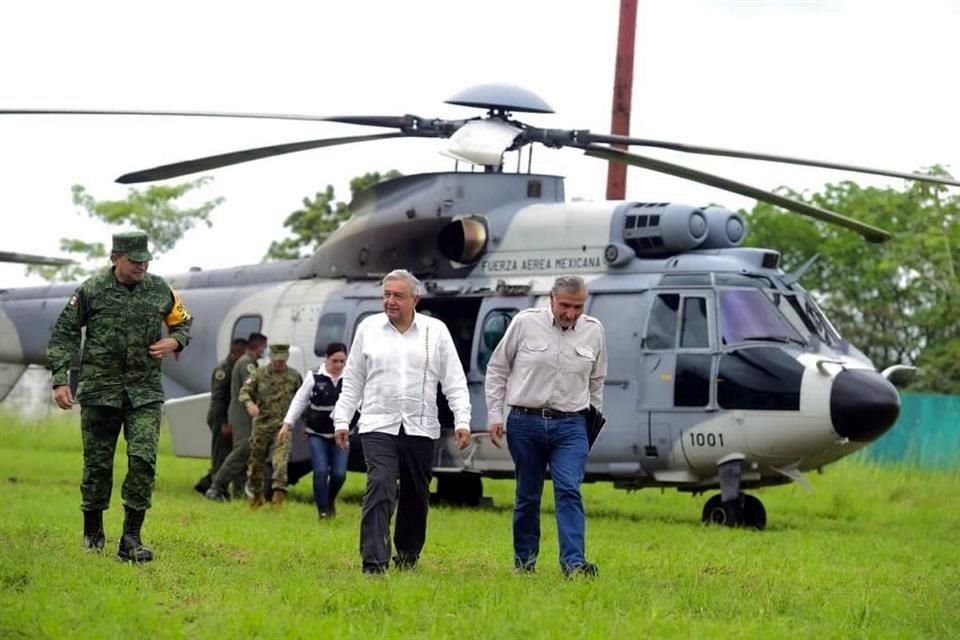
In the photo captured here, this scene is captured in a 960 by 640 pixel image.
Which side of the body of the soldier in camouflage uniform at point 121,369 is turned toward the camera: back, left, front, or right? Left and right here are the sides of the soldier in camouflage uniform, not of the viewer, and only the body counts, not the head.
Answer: front

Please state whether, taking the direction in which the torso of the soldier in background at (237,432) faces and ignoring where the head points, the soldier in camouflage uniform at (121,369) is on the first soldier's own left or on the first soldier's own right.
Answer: on the first soldier's own right

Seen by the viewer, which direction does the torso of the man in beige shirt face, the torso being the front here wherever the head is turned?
toward the camera

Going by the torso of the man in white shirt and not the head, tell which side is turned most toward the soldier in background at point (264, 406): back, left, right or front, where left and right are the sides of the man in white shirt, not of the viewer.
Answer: back

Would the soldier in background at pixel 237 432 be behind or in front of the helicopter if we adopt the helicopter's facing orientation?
behind

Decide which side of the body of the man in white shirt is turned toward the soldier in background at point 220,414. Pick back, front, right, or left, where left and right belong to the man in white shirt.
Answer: back

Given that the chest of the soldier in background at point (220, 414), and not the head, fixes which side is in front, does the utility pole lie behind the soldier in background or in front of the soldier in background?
in front

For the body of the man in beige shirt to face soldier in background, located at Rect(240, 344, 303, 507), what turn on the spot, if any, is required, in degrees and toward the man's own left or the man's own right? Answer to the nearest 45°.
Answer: approximately 135° to the man's own right

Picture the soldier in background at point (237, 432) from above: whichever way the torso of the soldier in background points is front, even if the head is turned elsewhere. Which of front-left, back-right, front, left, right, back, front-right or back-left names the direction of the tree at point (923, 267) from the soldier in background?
front-left

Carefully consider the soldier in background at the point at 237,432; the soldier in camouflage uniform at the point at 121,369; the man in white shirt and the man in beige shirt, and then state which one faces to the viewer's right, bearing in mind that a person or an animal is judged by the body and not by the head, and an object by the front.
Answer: the soldier in background

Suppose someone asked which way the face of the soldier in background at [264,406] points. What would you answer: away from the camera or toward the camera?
toward the camera

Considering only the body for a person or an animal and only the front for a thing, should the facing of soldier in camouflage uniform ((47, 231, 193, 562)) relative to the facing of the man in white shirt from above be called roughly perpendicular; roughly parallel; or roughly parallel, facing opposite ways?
roughly parallel

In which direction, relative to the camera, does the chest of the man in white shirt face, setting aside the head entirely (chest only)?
toward the camera
